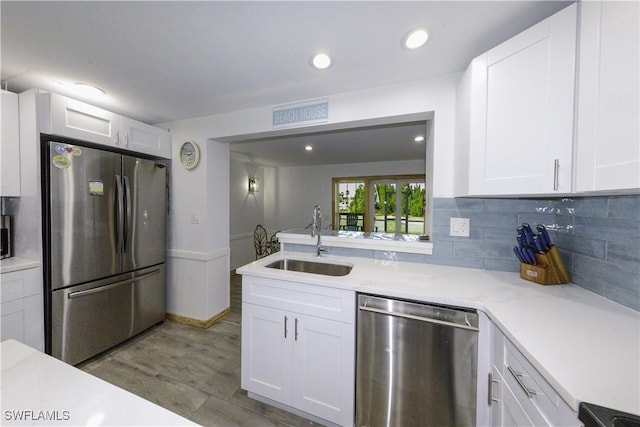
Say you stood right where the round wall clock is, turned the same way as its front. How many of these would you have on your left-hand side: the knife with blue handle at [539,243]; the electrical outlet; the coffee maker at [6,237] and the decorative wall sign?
3

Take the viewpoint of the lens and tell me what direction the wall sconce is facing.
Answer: facing the viewer and to the right of the viewer

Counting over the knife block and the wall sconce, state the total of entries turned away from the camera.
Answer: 0

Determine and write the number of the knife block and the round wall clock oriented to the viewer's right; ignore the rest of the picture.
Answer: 0

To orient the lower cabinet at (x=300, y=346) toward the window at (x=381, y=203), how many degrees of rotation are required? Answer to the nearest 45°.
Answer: approximately 180°

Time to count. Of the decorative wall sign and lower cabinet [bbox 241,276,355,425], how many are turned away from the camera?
0

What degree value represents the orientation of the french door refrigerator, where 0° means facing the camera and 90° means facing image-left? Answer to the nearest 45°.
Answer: approximately 315°

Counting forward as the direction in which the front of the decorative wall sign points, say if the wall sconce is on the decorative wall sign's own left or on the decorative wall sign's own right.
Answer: on the decorative wall sign's own right

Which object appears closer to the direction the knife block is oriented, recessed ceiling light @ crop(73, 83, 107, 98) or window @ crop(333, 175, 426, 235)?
the recessed ceiling light

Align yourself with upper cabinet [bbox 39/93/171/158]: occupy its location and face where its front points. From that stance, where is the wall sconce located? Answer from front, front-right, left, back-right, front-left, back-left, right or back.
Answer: left

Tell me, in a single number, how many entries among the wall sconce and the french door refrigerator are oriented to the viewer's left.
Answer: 0

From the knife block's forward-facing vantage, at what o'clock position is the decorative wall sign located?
The decorative wall sign is roughly at 1 o'clock from the knife block.

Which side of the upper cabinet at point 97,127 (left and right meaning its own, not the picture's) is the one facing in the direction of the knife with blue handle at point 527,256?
front

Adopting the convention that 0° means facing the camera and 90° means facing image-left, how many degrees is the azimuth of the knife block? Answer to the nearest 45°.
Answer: approximately 45°
